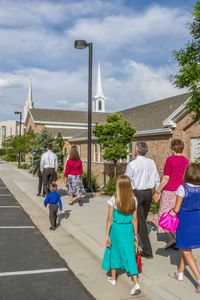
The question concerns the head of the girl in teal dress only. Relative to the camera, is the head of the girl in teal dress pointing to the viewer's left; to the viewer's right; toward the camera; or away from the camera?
away from the camera

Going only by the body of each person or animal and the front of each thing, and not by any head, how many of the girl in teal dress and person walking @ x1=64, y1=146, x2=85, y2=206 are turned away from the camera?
2

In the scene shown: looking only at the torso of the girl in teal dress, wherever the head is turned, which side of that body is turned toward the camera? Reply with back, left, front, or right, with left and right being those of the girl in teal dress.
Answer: back

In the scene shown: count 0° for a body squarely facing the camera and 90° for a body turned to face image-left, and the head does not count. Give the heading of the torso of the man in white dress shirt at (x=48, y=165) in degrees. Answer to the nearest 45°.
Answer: approximately 180°

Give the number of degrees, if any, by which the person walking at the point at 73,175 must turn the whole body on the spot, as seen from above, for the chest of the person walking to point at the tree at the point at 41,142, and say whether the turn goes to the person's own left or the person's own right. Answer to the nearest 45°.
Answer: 0° — they already face it

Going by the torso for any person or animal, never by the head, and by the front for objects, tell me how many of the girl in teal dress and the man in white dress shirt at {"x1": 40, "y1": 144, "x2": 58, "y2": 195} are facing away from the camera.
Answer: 2

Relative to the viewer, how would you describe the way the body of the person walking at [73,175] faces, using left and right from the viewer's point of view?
facing away from the viewer

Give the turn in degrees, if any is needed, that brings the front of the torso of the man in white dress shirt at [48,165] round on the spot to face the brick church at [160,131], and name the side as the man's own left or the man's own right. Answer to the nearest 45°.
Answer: approximately 45° to the man's own right
